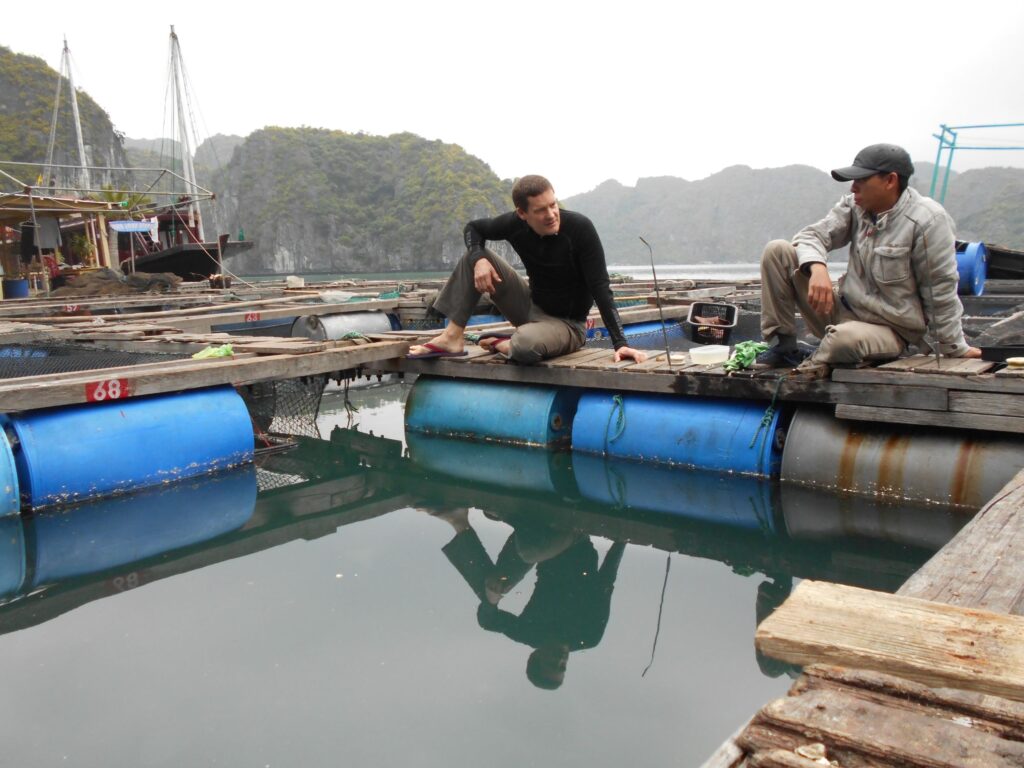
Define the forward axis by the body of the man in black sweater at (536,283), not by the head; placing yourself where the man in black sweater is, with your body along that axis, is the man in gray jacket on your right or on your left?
on your left

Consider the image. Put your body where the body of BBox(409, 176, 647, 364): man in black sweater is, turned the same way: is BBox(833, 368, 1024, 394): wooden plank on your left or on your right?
on your left

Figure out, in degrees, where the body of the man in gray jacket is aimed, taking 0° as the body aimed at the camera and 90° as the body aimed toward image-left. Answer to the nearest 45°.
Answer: approximately 45°

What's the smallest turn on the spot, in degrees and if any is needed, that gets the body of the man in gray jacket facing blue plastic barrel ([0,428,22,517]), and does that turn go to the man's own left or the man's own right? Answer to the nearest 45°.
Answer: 0° — they already face it

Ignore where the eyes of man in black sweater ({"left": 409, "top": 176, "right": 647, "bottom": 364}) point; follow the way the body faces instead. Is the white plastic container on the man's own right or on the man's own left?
on the man's own left

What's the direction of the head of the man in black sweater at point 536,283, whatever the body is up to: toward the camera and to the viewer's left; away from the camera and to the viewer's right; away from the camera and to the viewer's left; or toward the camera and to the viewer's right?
toward the camera and to the viewer's right

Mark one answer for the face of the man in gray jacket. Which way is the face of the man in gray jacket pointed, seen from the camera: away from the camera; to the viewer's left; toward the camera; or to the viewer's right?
to the viewer's left

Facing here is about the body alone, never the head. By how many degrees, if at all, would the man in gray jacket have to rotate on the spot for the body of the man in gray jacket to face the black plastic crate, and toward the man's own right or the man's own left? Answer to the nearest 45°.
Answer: approximately 90° to the man's own right

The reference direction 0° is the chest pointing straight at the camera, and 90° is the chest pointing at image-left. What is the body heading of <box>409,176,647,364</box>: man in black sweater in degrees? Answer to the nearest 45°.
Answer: approximately 45°

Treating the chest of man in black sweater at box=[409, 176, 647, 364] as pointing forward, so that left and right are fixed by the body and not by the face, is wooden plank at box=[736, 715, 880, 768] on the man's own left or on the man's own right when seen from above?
on the man's own left
